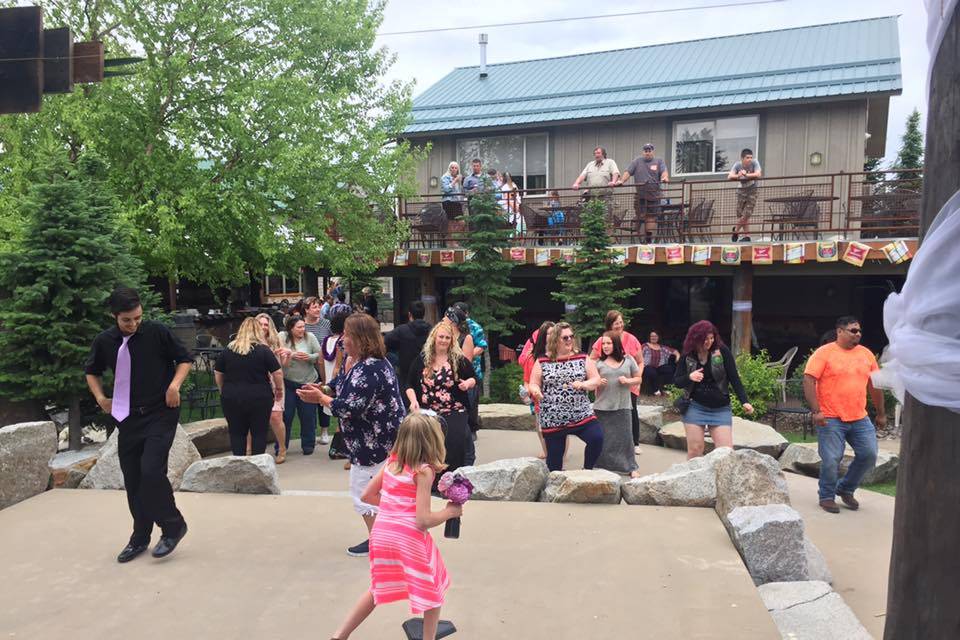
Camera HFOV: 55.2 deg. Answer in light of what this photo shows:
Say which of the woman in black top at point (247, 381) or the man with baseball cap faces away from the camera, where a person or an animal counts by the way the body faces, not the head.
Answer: the woman in black top

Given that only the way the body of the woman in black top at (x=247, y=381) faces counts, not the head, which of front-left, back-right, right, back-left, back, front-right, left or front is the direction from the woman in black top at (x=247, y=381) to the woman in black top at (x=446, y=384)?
back-right

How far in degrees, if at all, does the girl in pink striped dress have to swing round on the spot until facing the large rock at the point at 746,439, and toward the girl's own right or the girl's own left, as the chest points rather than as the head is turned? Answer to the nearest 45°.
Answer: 0° — they already face it

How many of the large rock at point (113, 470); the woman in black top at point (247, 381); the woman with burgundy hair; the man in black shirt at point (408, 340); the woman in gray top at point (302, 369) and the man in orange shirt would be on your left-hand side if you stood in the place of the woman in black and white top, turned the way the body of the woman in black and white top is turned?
2

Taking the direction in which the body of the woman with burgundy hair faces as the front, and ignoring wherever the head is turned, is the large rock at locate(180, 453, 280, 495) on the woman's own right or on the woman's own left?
on the woman's own right

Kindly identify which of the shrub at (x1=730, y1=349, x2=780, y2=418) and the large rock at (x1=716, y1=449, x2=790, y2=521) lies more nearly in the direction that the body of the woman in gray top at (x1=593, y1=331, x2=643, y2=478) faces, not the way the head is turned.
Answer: the large rock

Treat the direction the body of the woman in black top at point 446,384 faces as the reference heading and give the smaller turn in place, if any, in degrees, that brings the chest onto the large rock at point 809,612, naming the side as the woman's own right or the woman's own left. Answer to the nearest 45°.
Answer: approximately 45° to the woman's own left

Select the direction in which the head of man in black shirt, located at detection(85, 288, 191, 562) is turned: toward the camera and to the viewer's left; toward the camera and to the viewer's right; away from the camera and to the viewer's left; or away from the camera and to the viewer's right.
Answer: toward the camera and to the viewer's right

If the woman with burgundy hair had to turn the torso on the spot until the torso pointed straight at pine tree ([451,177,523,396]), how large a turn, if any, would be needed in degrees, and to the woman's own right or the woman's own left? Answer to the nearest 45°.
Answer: approximately 135° to the woman's own right

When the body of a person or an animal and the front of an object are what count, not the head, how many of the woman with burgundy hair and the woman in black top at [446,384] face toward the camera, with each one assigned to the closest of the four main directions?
2

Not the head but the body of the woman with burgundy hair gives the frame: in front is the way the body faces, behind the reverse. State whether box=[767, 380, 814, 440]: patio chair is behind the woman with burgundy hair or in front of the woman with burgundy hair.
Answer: behind

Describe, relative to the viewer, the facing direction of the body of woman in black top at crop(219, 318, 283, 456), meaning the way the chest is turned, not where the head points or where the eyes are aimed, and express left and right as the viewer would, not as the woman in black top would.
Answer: facing away from the viewer

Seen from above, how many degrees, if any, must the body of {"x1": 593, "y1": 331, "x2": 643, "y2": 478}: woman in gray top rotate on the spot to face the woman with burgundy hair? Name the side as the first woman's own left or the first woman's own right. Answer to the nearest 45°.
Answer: approximately 90° to the first woman's own left

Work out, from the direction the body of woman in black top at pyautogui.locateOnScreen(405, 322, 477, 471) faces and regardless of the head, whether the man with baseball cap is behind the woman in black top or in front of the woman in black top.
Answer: behind
